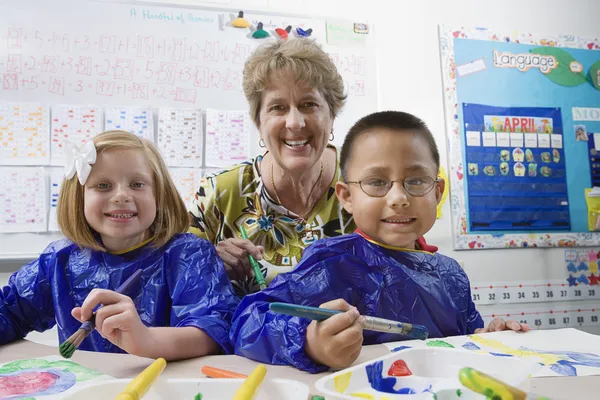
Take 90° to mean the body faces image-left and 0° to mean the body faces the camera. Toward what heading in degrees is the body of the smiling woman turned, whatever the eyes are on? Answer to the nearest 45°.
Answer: approximately 0°

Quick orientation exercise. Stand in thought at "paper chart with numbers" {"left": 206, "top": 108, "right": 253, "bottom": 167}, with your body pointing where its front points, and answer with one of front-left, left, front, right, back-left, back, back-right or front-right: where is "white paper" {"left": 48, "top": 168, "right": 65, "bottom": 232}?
right

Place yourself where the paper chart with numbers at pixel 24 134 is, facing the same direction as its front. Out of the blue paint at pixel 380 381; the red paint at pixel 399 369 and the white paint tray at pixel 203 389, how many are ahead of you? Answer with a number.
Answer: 3

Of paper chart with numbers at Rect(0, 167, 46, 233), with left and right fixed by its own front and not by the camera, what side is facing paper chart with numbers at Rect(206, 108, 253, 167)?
left

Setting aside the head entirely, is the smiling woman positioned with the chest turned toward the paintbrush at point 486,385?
yes

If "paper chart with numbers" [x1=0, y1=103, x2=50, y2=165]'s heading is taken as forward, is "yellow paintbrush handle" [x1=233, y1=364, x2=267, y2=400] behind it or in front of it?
in front

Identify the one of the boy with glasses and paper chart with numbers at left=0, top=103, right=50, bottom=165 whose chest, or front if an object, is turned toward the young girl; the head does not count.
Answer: the paper chart with numbers

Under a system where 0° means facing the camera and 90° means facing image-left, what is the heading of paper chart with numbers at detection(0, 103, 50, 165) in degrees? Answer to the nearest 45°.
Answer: approximately 0°
